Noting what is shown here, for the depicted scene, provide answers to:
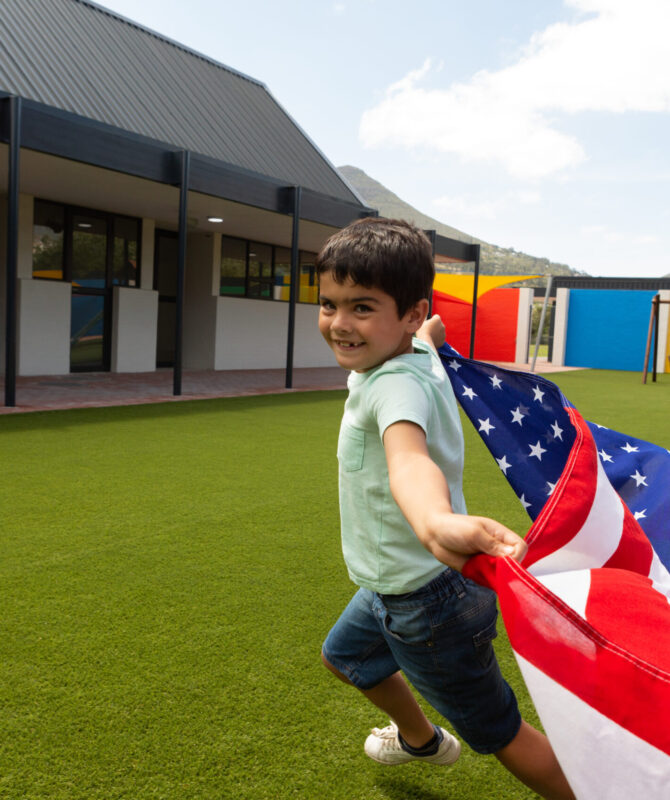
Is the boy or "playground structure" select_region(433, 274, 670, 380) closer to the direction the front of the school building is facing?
the boy

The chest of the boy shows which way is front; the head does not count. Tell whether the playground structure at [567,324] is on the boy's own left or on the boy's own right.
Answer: on the boy's own right

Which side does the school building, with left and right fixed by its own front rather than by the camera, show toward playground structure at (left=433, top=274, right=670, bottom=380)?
left

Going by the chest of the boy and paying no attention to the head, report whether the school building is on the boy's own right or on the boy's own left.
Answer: on the boy's own right

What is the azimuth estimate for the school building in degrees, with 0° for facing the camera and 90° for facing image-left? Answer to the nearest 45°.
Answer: approximately 315°

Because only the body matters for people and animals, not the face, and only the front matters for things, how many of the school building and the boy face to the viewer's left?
1

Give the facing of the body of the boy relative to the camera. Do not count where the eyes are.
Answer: to the viewer's left

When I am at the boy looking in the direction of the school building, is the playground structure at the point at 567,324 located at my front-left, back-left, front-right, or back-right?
front-right
